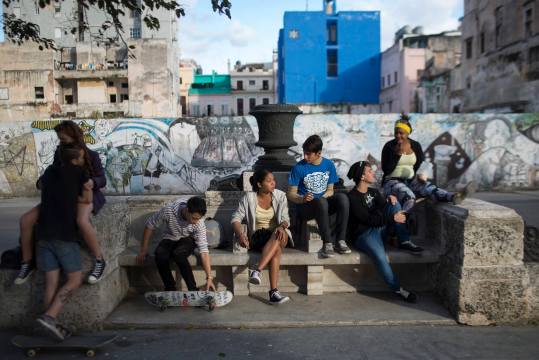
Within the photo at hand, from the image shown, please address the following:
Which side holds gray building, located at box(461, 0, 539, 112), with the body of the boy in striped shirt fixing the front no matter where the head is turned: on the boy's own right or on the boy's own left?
on the boy's own left

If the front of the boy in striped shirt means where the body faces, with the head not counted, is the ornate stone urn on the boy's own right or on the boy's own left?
on the boy's own left

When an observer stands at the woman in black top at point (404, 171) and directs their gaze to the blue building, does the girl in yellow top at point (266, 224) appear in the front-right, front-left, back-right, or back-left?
back-left

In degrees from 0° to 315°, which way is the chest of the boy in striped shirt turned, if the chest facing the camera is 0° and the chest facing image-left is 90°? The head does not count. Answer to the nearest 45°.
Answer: approximately 315°

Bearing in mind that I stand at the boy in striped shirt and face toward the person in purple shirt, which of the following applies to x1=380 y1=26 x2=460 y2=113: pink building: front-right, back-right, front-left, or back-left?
back-right

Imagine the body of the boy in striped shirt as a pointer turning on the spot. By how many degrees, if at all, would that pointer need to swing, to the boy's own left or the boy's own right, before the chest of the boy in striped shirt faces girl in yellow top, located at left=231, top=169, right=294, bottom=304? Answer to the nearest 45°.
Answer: approximately 45° to the boy's own left

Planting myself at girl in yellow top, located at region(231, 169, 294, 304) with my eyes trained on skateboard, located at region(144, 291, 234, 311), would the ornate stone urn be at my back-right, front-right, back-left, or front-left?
back-right

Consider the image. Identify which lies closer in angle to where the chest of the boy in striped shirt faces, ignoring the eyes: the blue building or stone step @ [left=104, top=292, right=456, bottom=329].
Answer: the stone step

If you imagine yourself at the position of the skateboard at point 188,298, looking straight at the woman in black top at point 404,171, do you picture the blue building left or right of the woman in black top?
left

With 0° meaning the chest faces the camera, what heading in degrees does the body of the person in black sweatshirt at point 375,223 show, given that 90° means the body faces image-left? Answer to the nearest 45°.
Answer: approximately 315°
